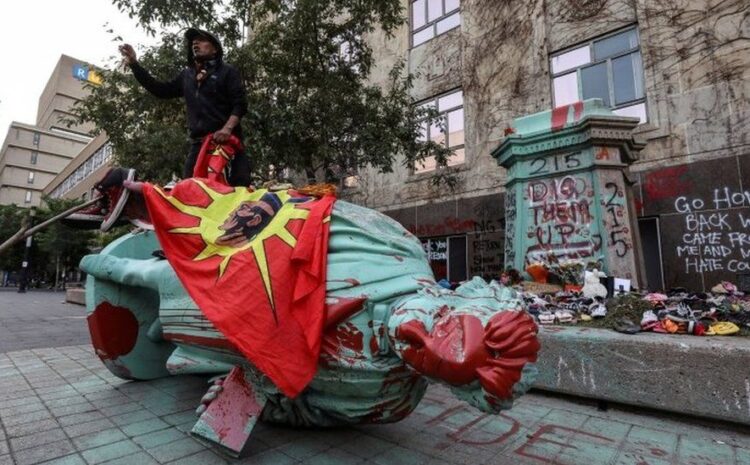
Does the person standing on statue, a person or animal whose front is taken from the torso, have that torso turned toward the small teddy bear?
no

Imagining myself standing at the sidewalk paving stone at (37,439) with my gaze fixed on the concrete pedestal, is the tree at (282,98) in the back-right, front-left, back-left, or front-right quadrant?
front-left

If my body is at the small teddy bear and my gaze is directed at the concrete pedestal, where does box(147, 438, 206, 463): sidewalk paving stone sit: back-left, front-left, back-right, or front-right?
back-left

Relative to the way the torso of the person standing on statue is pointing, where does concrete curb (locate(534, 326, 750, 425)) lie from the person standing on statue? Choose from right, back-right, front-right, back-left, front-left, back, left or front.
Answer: left

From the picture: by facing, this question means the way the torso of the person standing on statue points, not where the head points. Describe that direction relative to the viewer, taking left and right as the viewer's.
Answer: facing the viewer and to the left of the viewer

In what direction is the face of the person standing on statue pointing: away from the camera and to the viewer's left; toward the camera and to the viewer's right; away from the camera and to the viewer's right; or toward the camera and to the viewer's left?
toward the camera and to the viewer's left

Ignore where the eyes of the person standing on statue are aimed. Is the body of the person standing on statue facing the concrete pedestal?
no

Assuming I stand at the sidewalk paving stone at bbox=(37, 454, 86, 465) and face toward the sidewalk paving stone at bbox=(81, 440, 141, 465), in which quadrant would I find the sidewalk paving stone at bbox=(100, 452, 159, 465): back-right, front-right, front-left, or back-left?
front-right

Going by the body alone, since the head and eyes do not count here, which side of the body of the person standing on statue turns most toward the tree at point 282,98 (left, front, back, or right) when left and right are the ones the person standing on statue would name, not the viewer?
back
